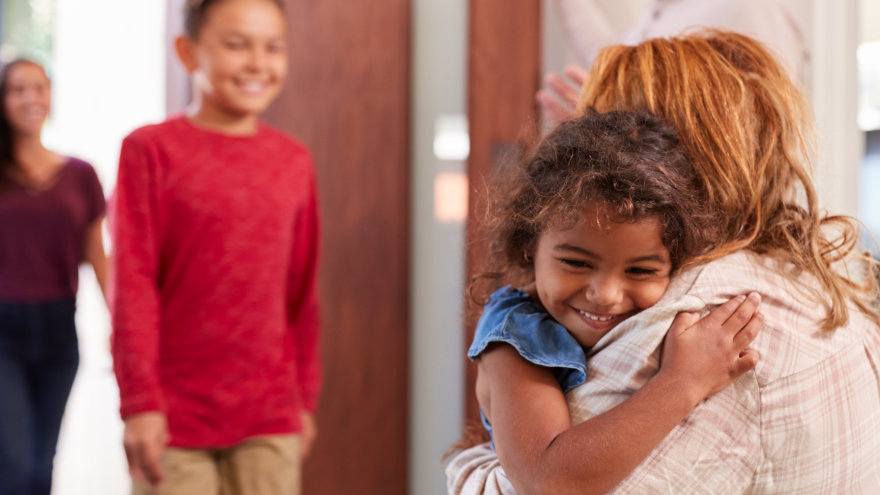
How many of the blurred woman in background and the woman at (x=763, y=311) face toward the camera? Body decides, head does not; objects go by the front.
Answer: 1

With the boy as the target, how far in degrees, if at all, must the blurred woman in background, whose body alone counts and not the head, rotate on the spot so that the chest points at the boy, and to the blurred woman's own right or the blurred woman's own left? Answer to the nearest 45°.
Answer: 0° — they already face them

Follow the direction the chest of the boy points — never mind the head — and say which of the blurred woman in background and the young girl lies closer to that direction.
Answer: the young girl

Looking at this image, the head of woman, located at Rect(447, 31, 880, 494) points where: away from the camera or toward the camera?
away from the camera

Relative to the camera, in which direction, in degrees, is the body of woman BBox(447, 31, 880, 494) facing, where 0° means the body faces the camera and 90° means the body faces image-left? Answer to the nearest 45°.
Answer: approximately 135°

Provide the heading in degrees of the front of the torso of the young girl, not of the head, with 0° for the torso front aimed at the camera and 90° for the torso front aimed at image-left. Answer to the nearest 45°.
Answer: approximately 315°

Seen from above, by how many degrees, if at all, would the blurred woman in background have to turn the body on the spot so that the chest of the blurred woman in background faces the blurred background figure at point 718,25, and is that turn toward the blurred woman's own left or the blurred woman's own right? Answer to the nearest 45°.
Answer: approximately 45° to the blurred woman's own left
